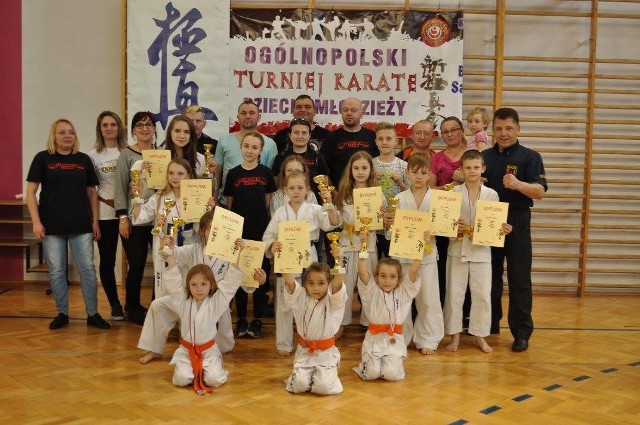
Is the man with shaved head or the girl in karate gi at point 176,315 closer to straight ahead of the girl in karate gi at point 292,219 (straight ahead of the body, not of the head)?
the girl in karate gi

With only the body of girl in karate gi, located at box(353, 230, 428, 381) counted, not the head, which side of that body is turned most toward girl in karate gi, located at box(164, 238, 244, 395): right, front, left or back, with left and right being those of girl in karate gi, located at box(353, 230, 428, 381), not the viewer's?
right

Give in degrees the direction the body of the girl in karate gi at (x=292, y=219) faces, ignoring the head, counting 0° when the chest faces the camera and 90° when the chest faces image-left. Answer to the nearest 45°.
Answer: approximately 0°

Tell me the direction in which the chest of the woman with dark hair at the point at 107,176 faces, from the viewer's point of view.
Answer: toward the camera

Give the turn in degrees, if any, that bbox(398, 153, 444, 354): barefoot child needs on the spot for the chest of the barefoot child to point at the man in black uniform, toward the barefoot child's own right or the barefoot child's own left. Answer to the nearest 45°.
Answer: approximately 90° to the barefoot child's own left

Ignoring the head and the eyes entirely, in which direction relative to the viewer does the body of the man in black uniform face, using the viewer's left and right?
facing the viewer and to the left of the viewer

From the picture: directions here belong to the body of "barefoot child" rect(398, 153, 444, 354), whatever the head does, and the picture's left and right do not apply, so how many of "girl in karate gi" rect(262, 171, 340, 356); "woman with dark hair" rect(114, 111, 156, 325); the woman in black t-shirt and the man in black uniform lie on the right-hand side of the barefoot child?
3

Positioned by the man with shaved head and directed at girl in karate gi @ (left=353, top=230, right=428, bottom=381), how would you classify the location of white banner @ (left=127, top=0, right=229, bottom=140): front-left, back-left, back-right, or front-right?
back-right

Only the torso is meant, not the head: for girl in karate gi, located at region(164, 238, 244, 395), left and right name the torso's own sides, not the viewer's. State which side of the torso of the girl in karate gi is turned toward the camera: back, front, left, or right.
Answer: front

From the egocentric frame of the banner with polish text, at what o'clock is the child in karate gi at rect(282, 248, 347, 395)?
The child in karate gi is roughly at 12 o'clock from the banner with polish text.

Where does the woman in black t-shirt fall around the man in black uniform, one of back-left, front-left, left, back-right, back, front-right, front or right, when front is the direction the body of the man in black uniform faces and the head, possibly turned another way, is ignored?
front-right

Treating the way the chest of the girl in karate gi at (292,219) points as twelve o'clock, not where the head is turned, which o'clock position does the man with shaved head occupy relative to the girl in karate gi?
The man with shaved head is roughly at 7 o'clock from the girl in karate gi.
